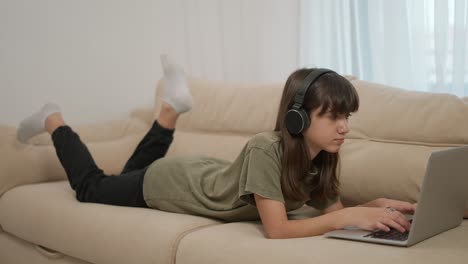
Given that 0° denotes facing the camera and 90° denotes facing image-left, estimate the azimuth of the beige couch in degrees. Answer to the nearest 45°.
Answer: approximately 45°

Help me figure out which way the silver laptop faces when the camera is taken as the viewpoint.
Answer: facing away from the viewer and to the left of the viewer

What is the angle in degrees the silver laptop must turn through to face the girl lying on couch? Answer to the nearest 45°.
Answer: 0° — it already faces them

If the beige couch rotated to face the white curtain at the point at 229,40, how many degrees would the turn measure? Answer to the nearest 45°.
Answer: approximately 135° to its right

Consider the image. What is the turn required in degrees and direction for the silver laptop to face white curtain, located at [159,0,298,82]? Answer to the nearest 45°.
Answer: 0° — it already faces it
